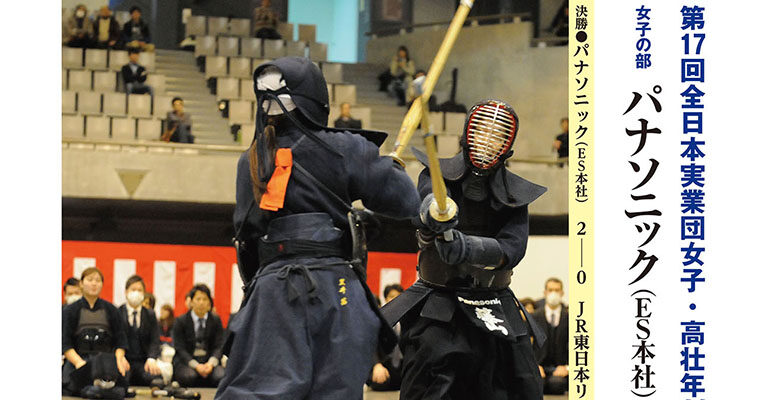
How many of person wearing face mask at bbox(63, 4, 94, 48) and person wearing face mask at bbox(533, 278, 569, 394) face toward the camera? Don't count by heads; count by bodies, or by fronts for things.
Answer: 2

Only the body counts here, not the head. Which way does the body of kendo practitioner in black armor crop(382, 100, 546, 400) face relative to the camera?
toward the camera

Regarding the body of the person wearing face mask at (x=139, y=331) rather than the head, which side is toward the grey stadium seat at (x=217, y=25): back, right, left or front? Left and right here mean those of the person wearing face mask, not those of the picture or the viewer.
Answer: back

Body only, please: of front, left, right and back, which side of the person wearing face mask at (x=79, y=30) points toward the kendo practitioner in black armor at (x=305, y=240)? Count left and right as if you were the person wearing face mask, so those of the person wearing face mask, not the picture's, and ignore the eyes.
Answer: front

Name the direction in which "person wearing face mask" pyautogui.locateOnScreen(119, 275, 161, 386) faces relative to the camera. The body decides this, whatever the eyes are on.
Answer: toward the camera

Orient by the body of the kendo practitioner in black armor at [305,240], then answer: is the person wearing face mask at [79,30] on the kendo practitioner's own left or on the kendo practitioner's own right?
on the kendo practitioner's own left

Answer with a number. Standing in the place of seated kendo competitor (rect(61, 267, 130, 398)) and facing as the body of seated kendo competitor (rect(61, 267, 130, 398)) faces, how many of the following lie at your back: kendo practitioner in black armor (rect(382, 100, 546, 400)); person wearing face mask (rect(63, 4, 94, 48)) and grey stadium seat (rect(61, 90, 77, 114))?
2

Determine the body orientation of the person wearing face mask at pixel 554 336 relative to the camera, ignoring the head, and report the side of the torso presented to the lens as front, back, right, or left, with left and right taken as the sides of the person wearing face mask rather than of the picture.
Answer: front
